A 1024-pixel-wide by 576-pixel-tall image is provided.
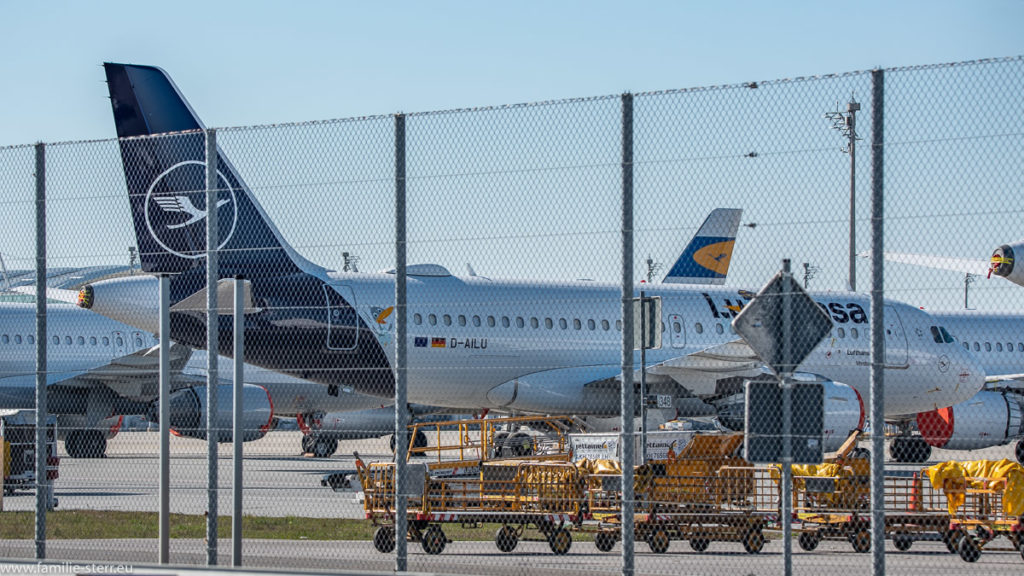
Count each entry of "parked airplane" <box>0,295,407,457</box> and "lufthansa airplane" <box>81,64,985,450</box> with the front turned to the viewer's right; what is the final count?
2

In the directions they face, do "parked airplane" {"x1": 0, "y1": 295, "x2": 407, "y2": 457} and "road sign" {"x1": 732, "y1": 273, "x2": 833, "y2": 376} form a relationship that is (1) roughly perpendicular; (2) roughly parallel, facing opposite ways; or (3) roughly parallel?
roughly perpendicular

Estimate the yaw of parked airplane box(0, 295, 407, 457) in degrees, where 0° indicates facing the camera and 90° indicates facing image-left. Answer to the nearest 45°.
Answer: approximately 270°

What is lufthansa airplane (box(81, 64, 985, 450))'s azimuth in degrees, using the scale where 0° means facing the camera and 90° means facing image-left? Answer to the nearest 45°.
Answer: approximately 270°

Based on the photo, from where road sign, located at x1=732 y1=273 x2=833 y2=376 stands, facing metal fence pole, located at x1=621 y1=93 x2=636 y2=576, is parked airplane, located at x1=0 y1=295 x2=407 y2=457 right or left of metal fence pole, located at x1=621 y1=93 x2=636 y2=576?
right

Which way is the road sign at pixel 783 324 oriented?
away from the camera

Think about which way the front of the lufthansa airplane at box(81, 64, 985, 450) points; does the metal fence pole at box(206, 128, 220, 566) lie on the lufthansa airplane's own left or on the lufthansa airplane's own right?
on the lufthansa airplane's own right
